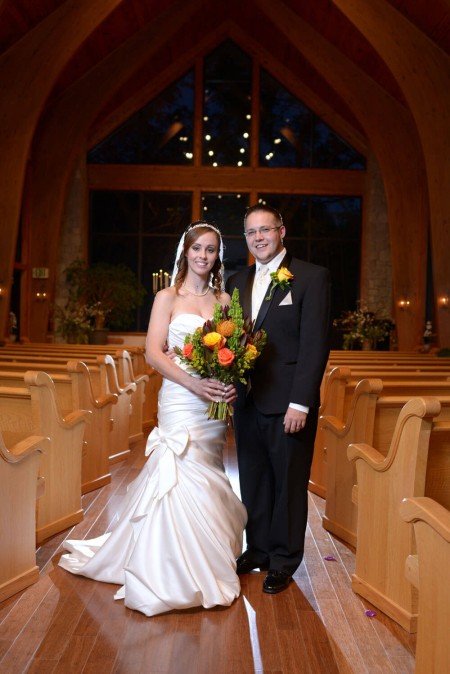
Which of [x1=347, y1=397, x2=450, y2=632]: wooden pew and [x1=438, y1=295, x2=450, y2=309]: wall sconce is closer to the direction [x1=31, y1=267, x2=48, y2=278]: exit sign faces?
the wooden pew

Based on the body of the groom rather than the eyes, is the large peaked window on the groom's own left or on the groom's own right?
on the groom's own right

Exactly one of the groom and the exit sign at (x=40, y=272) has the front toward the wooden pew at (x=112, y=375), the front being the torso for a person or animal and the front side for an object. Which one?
the exit sign

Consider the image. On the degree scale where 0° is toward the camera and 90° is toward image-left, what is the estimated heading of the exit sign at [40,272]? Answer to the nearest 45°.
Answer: approximately 0°

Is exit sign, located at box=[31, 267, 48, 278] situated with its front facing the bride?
yes

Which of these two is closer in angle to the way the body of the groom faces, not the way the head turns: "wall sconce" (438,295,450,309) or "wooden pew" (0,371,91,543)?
the wooden pew

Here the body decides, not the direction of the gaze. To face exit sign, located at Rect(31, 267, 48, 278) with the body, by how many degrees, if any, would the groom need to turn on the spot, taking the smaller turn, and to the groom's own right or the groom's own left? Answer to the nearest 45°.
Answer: approximately 90° to the groom's own right
